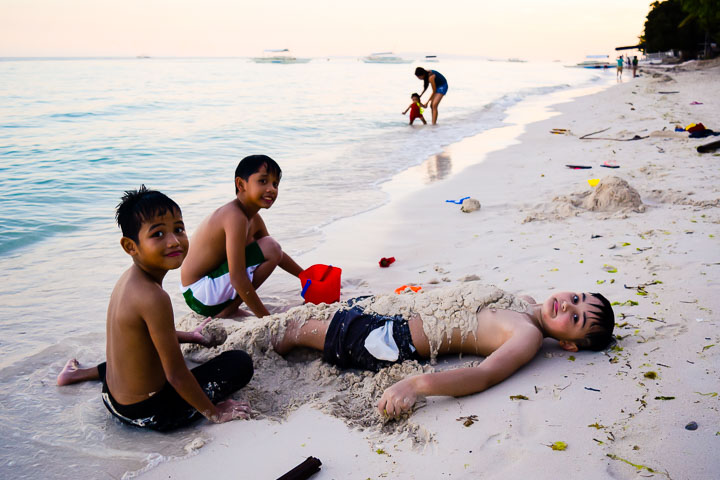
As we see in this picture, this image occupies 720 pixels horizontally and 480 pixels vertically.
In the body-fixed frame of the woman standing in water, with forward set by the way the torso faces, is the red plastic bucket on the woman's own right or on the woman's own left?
on the woman's own left

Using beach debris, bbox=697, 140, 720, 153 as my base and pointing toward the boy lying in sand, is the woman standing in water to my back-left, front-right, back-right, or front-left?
back-right

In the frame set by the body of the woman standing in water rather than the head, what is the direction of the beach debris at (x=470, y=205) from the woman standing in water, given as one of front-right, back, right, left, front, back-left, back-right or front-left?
left

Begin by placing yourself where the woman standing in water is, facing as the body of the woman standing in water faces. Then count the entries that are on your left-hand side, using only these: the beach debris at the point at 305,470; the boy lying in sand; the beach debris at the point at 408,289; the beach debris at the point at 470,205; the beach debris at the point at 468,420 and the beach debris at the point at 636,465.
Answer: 6

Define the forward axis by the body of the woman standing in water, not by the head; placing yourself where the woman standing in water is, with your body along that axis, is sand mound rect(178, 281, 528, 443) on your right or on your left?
on your left

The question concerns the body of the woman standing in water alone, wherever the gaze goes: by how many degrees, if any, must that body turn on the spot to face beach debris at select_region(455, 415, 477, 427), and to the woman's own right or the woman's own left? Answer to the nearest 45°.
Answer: approximately 90° to the woman's own left

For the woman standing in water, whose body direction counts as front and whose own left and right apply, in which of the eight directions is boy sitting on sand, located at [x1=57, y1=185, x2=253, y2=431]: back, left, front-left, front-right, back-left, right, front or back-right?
left

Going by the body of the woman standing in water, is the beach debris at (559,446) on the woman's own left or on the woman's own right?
on the woman's own left

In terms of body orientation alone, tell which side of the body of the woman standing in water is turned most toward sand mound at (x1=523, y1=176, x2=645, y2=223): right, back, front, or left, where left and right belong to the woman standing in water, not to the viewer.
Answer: left

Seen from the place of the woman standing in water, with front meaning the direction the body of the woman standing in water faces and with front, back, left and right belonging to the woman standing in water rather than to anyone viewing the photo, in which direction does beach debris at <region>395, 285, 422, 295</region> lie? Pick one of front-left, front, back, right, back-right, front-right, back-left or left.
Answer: left

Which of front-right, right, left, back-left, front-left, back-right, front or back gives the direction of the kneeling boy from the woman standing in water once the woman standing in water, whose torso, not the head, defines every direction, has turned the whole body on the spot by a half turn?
right

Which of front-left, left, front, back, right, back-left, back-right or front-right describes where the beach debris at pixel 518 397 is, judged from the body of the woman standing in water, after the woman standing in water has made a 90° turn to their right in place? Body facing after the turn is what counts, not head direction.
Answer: back

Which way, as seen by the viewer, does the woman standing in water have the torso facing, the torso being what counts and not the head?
to the viewer's left
